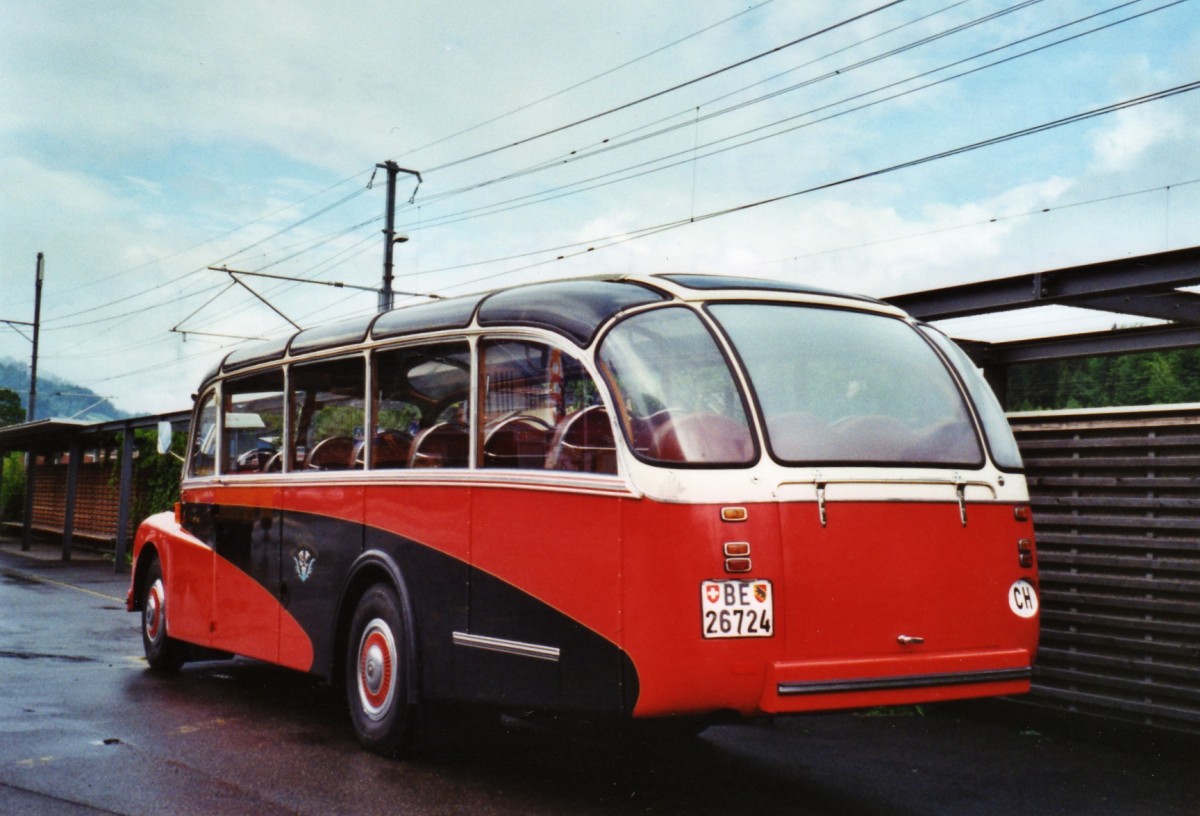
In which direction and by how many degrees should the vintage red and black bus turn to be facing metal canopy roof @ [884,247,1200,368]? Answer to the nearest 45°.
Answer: approximately 90° to its right

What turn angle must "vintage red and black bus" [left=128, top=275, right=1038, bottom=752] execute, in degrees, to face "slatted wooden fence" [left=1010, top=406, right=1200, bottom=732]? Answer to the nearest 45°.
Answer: approximately 90° to its right

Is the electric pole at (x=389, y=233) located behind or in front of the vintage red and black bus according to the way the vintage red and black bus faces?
in front

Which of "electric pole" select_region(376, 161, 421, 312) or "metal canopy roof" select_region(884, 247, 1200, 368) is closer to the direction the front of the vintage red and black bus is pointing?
the electric pole

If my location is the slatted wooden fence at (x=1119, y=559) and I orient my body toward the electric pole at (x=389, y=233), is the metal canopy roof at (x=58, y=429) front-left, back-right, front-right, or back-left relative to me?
front-left

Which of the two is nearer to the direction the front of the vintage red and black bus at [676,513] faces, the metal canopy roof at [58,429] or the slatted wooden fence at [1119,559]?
the metal canopy roof

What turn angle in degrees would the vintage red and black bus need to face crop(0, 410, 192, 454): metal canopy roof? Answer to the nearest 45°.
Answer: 0° — it already faces it

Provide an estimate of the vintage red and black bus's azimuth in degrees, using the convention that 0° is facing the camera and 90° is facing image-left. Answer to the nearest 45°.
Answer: approximately 135°

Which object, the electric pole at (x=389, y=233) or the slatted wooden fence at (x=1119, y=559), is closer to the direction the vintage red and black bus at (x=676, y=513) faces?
the electric pole
